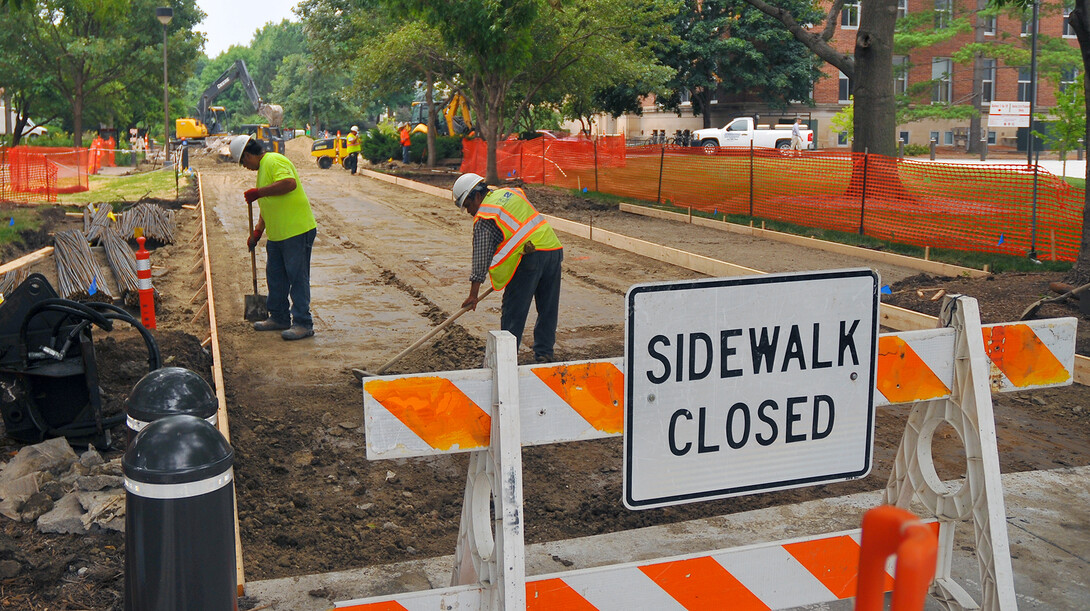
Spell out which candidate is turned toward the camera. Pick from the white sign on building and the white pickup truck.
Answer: the white sign on building

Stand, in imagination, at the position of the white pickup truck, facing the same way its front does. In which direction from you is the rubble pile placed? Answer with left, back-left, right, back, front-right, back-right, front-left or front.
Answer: left

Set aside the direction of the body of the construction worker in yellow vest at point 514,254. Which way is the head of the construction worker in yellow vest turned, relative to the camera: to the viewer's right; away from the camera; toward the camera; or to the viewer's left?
to the viewer's left

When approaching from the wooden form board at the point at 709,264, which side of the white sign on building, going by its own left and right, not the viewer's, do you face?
front

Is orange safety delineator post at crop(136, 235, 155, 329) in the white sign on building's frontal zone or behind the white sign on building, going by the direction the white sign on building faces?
frontal zone

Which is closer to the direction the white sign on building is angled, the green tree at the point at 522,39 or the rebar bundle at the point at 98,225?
the rebar bundle

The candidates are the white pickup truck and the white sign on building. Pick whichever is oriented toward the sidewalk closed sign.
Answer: the white sign on building

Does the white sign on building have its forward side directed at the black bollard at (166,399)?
yes

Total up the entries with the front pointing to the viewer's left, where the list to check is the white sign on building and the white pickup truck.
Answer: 1

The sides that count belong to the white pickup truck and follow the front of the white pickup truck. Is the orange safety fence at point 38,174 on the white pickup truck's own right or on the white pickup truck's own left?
on the white pickup truck's own left

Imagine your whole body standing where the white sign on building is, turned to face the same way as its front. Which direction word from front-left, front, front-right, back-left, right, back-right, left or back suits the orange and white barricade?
front

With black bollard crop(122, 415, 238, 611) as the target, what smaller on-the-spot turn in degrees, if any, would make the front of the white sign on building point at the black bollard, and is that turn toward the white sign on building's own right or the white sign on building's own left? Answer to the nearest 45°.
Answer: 0° — it already faces it

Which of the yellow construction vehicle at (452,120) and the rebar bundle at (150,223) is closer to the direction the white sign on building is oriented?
the rebar bundle

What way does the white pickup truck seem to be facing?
to the viewer's left

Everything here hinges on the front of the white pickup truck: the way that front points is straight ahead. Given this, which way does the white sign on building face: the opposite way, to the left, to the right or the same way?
to the left

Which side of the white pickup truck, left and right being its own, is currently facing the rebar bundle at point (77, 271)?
left

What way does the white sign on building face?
toward the camera

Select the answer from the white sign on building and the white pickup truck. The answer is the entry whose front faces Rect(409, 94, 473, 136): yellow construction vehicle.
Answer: the white pickup truck

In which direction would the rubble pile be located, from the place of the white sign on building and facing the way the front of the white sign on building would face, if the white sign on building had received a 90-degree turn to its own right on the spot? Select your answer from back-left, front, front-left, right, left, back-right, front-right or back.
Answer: left
